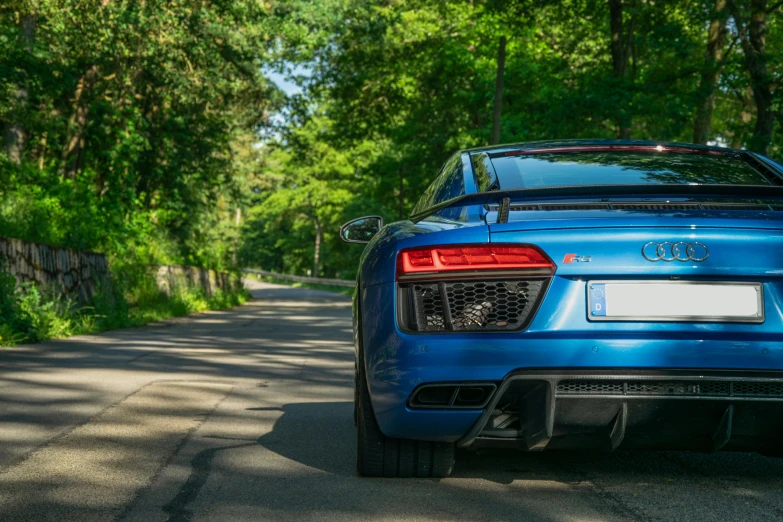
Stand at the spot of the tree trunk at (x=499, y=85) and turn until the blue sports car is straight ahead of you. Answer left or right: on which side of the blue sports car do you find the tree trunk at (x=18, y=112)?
right

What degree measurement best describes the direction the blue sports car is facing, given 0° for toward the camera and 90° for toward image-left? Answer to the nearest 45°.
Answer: approximately 180°

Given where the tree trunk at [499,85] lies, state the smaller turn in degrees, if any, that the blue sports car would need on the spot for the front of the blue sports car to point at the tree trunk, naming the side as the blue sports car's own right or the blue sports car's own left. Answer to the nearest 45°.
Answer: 0° — it already faces it

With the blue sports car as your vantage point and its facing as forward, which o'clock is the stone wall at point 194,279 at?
The stone wall is roughly at 11 o'clock from the blue sports car.

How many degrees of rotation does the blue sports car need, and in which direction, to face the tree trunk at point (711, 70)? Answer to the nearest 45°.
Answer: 0° — it already faces it

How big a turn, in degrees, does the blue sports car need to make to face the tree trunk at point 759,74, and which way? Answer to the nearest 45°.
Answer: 0° — it already faces it
